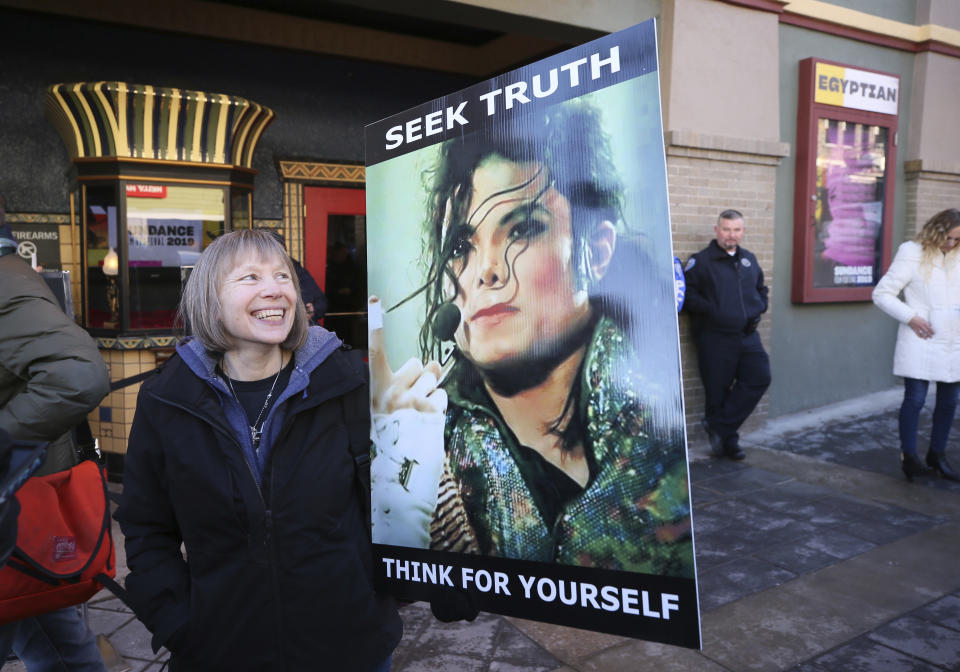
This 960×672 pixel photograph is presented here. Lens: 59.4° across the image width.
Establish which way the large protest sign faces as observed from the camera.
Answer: facing the viewer and to the left of the viewer

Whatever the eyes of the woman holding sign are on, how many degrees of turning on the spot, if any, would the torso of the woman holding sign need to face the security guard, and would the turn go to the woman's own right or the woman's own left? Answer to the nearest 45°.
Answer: approximately 135° to the woman's own left

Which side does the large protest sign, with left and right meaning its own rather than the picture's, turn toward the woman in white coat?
back

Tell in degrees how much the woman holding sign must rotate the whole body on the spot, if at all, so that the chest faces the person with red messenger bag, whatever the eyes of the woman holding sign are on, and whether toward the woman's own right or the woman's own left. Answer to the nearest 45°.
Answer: approximately 135° to the woman's own right

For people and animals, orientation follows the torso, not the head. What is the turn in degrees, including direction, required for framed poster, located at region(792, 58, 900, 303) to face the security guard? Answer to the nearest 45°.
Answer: approximately 45° to its right

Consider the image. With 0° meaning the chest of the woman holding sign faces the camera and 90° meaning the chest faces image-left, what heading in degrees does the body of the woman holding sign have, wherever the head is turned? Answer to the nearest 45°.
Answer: approximately 0°

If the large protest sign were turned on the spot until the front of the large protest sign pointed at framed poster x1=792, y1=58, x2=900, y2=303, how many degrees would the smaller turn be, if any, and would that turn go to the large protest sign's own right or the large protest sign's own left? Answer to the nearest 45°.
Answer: approximately 180°

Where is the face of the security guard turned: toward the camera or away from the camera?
toward the camera

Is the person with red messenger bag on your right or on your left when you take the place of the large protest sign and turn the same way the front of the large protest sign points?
on your right

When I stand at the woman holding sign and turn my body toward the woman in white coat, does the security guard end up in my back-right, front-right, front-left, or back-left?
front-left

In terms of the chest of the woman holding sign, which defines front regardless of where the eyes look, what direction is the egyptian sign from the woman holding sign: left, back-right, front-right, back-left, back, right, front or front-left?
back-left

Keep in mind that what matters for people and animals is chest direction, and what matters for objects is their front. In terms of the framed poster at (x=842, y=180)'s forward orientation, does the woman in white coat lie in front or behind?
in front

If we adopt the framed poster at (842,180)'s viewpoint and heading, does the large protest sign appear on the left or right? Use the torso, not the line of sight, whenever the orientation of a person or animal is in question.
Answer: on its right
